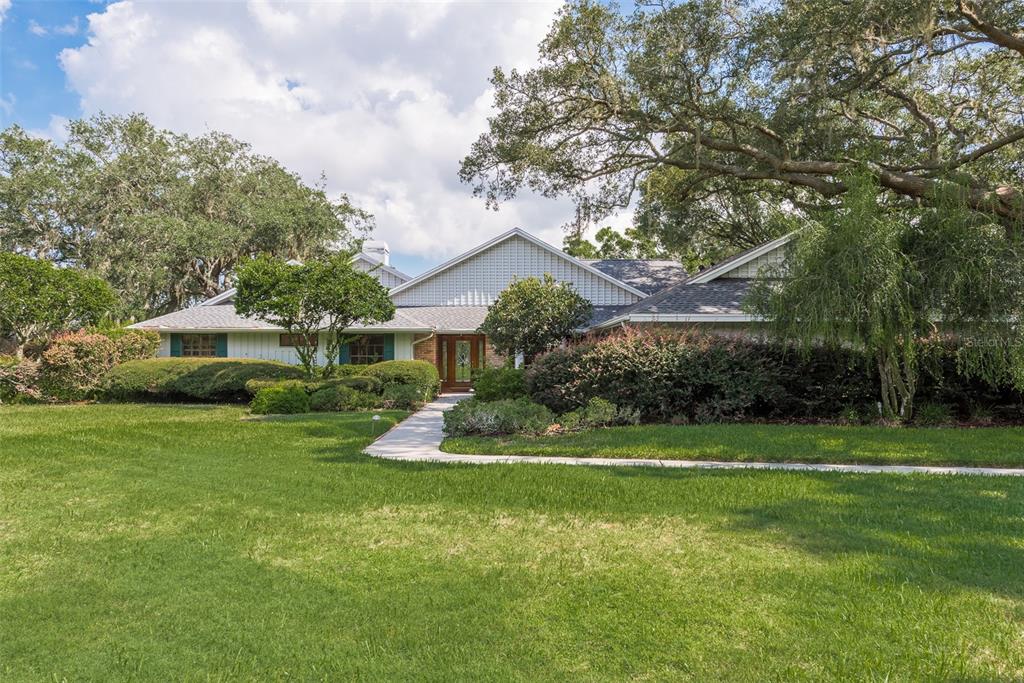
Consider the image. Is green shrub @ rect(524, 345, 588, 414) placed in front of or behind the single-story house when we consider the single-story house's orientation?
in front

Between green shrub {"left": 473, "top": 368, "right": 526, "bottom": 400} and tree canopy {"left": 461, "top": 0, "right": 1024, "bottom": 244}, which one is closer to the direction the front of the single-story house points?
the green shrub

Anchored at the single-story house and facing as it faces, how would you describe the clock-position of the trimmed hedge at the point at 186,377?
The trimmed hedge is roughly at 2 o'clock from the single-story house.

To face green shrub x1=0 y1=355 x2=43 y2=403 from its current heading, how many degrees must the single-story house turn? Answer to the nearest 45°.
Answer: approximately 90° to its right

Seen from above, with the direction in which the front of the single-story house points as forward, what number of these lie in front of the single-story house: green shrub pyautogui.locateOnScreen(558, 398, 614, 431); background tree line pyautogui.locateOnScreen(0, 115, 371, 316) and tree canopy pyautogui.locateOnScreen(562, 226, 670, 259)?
1

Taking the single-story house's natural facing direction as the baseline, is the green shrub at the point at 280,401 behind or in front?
in front

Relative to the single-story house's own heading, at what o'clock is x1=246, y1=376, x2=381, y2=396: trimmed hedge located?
The trimmed hedge is roughly at 1 o'clock from the single-story house.

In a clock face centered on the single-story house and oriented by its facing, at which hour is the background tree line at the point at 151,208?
The background tree line is roughly at 4 o'clock from the single-story house.

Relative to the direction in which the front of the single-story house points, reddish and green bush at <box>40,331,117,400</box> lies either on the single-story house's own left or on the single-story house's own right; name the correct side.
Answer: on the single-story house's own right

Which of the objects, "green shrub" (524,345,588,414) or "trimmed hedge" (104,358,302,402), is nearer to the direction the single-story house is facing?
the green shrub

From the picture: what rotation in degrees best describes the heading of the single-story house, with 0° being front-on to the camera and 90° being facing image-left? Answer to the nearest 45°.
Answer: approximately 0°

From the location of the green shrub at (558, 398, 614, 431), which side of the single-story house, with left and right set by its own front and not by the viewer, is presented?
front

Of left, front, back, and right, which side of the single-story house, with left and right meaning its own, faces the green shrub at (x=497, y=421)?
front
